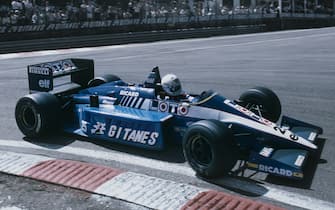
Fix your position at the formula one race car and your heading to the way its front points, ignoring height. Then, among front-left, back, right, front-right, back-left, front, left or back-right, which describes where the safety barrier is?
back-left

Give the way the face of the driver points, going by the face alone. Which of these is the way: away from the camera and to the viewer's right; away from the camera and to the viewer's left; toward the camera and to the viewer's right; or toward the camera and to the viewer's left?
toward the camera and to the viewer's right

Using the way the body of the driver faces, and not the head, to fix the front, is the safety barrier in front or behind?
behind

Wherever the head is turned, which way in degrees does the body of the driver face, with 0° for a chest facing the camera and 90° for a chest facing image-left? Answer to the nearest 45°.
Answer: approximately 315°

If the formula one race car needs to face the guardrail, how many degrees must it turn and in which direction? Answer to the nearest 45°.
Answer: approximately 135° to its left

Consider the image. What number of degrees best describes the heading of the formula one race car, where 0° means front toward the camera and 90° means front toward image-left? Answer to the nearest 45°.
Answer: approximately 315°

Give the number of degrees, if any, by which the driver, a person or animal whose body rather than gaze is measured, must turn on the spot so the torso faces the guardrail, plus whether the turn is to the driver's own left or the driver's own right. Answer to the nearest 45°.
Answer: approximately 135° to the driver's own left
